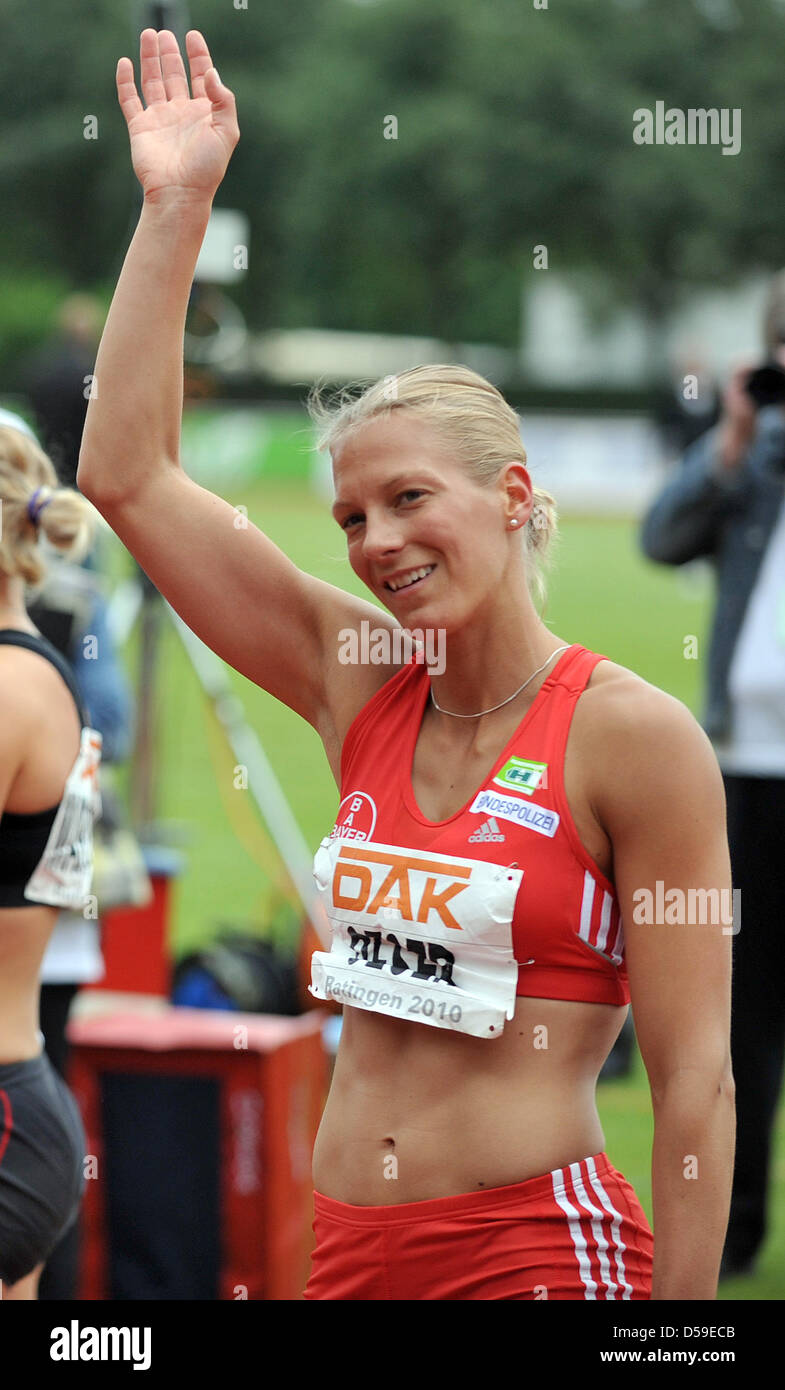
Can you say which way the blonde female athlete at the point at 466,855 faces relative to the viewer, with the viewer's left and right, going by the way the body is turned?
facing the viewer and to the left of the viewer

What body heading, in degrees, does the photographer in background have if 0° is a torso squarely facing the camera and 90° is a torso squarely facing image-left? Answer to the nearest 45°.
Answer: approximately 0°

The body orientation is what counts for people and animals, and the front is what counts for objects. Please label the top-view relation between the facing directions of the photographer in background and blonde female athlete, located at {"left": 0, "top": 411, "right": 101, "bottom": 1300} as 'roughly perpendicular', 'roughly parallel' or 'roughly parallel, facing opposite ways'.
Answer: roughly perpendicular

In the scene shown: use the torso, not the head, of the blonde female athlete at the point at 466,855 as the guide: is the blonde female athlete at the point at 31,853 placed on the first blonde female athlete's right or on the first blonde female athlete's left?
on the first blonde female athlete's right

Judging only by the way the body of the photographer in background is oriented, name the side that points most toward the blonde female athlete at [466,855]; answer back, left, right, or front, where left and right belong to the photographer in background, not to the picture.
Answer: front
